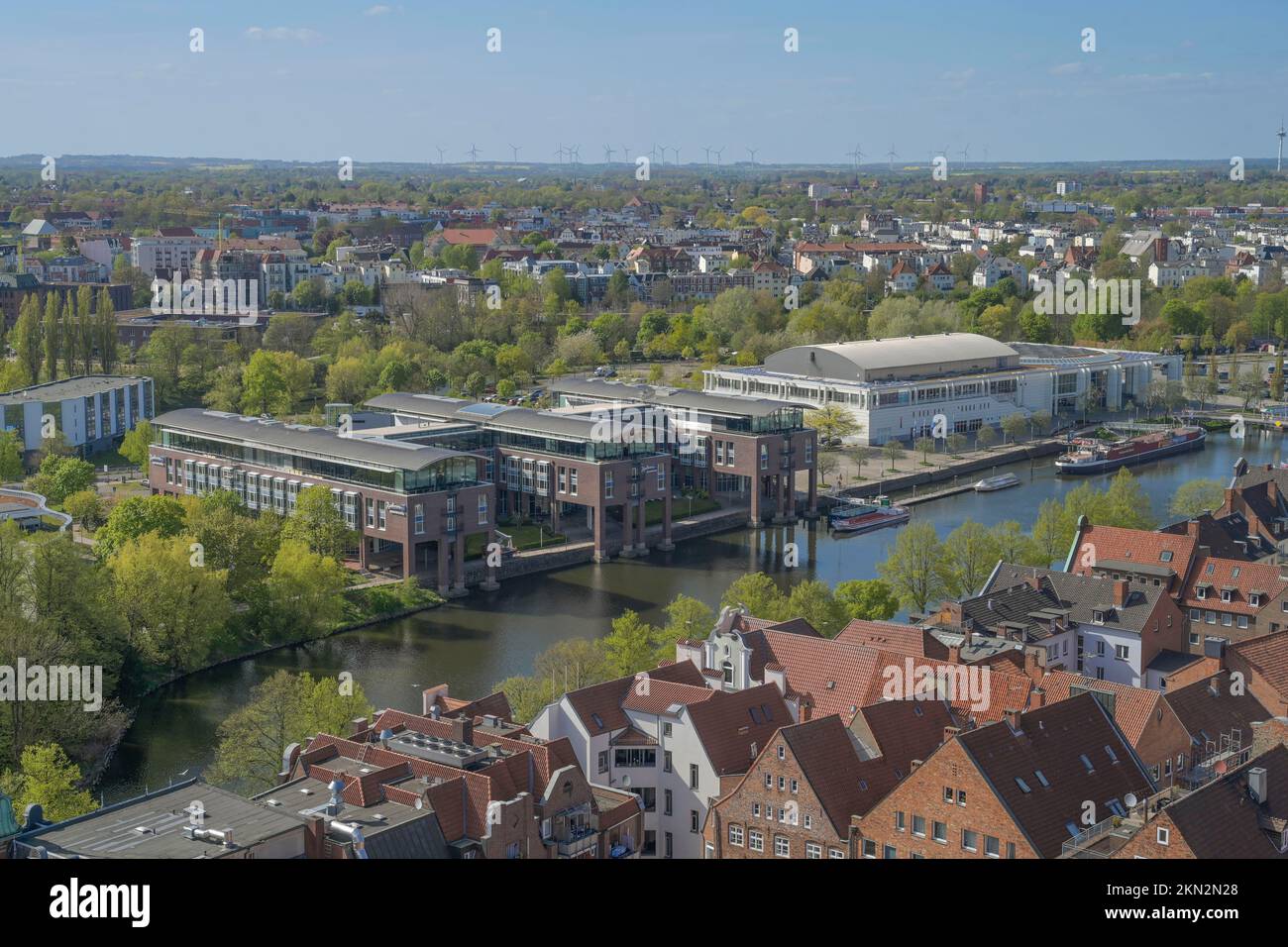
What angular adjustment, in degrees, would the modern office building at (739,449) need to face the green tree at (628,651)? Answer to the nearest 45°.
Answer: approximately 45° to its right

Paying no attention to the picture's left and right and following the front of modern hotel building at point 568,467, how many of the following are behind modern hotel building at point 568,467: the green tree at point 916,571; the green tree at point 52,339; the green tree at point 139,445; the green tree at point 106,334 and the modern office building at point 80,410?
4

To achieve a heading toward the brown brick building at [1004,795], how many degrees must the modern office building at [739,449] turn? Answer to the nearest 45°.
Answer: approximately 45° to its right

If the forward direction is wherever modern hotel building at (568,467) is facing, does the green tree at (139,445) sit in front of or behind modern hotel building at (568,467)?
behind

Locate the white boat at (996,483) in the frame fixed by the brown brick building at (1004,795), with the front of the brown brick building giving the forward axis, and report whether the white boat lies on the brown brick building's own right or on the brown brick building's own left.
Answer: on the brown brick building's own right

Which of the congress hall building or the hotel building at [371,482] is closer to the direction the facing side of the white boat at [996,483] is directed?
the hotel building

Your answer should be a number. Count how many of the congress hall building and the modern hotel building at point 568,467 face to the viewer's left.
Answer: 0

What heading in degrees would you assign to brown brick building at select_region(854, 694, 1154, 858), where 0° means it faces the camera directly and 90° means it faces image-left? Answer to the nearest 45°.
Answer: approximately 45°

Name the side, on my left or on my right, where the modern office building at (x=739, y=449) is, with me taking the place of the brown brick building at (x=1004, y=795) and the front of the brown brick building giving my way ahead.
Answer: on my right

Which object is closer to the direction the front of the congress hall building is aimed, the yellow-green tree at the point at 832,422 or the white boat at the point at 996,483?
the white boat

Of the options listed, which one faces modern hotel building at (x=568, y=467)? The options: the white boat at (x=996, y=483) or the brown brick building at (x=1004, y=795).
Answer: the white boat

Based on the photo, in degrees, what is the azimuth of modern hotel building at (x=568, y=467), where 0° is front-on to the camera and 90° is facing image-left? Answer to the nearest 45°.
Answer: approximately 315°

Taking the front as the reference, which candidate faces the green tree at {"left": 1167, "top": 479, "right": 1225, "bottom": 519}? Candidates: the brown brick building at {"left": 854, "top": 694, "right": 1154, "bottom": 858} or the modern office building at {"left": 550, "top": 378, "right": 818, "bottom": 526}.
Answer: the modern office building

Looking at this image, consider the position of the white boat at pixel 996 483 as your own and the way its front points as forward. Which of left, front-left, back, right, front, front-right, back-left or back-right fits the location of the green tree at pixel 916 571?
front-left

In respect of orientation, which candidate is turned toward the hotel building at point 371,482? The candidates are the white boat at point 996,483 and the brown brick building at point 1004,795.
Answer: the white boat
